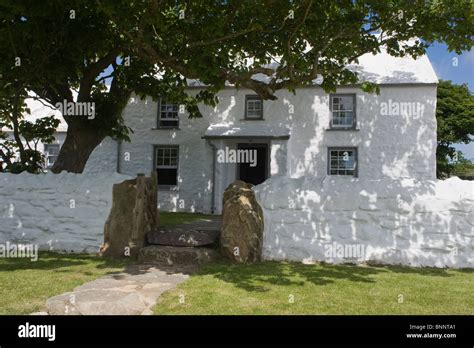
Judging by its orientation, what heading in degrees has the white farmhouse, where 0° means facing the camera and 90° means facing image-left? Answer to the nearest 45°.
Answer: approximately 0°

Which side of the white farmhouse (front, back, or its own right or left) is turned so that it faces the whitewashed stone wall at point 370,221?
front

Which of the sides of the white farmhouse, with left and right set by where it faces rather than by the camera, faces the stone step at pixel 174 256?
front

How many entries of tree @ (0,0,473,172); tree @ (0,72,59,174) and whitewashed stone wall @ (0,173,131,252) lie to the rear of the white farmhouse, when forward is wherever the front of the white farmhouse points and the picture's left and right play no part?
0

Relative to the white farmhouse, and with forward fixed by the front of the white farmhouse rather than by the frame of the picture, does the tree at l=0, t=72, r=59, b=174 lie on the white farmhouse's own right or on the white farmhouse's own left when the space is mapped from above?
on the white farmhouse's own right

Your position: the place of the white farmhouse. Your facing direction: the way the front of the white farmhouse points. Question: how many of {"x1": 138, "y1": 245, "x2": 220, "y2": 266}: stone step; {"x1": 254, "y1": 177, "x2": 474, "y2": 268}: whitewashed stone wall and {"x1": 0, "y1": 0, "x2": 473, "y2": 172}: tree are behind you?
0

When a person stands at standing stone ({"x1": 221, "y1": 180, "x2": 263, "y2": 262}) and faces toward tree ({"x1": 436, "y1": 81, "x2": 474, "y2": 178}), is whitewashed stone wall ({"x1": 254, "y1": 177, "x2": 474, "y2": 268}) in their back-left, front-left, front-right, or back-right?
front-right

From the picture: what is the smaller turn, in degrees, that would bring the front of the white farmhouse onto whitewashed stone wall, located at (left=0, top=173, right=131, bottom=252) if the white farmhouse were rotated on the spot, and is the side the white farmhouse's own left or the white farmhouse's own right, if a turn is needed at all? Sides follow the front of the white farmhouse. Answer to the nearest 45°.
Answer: approximately 45° to the white farmhouse's own right

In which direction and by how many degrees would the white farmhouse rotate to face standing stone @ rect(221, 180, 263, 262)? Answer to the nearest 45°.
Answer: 0° — it already faces it

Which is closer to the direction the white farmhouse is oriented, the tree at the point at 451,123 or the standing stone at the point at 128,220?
the standing stone

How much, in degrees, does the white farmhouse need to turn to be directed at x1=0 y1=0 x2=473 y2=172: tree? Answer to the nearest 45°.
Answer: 0° — it already faces it
